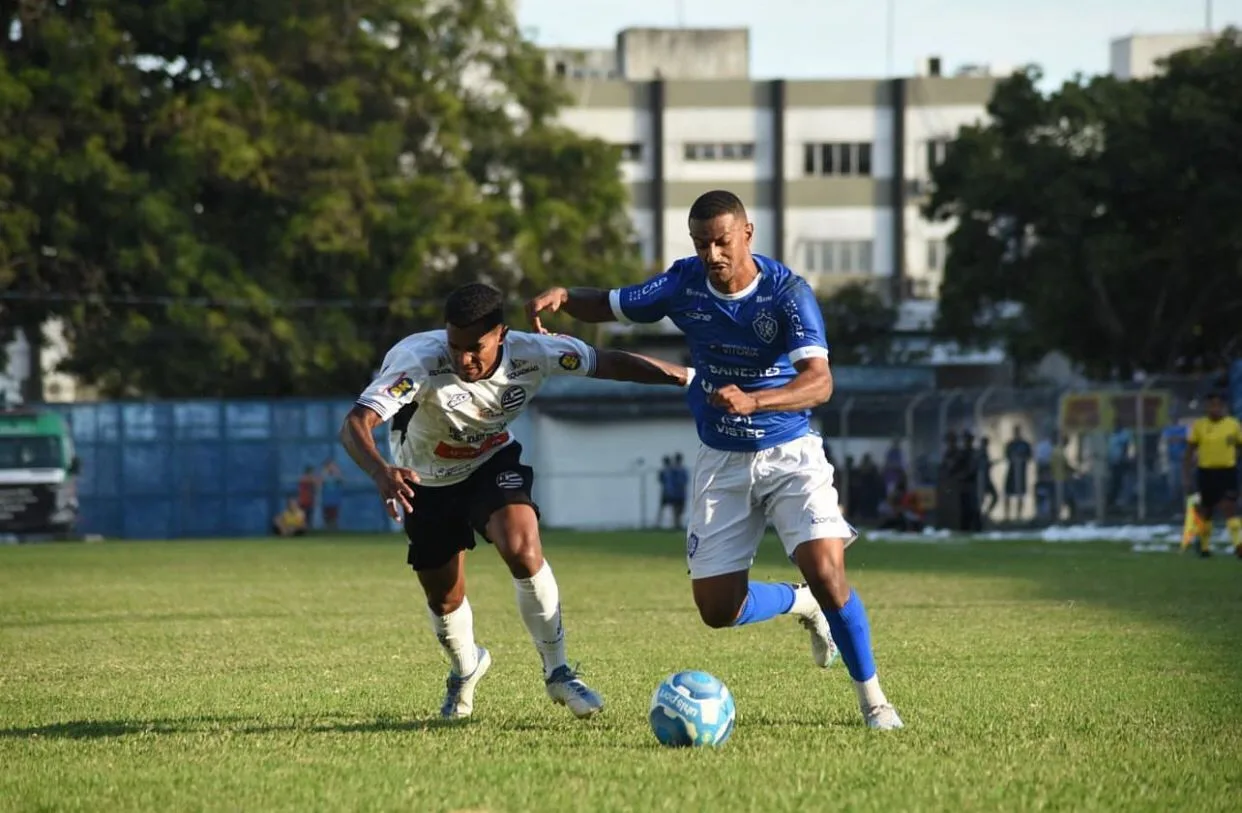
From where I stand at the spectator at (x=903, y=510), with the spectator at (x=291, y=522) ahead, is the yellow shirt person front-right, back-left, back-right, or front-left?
back-left

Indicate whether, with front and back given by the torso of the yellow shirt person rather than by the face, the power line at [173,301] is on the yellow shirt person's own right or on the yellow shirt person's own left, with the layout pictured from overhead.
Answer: on the yellow shirt person's own right

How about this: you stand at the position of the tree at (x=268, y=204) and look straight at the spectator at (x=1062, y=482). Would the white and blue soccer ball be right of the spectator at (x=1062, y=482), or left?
right

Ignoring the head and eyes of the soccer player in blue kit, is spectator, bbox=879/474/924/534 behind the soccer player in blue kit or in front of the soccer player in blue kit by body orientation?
behind

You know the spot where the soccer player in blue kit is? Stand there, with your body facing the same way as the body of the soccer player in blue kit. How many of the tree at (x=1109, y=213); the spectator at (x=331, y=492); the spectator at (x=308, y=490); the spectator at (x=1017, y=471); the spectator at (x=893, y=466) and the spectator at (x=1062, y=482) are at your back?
6

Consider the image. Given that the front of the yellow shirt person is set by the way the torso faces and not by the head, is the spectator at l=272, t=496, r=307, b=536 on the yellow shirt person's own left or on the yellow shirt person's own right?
on the yellow shirt person's own right

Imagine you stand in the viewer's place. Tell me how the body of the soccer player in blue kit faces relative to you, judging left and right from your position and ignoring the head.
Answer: facing the viewer
